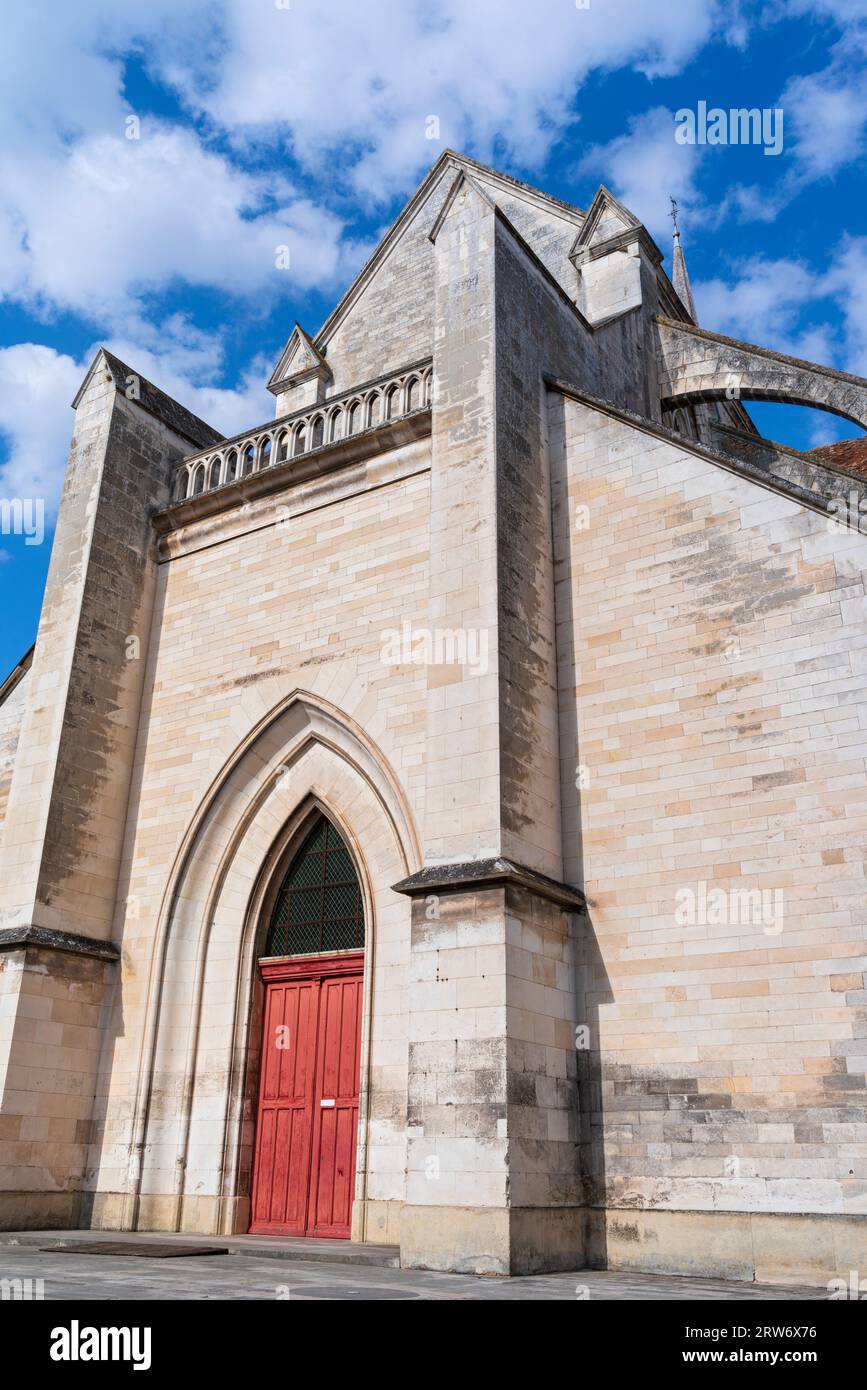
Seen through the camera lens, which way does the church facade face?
facing the viewer and to the left of the viewer
